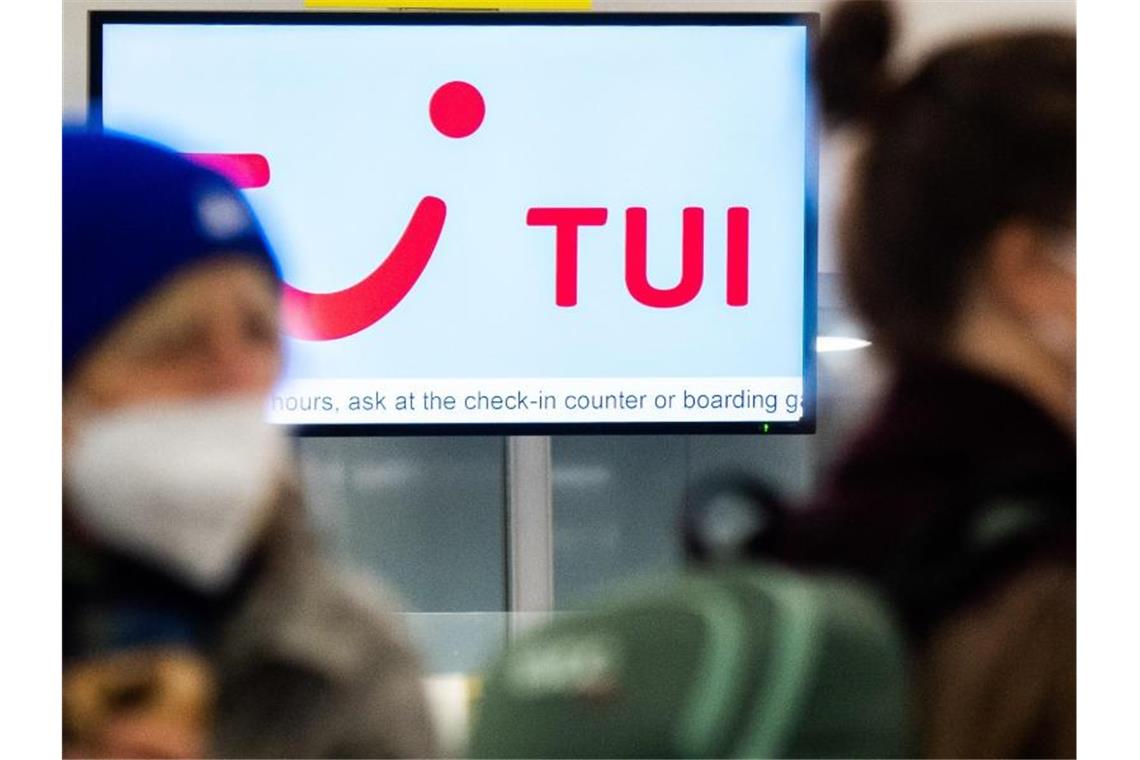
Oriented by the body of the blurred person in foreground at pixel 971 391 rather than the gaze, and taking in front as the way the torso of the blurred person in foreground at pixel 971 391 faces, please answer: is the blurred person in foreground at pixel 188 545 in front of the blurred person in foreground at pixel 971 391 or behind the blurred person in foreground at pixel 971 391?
behind

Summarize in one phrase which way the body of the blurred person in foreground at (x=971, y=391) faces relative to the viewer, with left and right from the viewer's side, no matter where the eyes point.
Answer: facing to the right of the viewer

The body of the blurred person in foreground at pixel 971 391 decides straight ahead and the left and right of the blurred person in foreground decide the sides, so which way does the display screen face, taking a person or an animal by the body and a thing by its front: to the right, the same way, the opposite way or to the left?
to the right

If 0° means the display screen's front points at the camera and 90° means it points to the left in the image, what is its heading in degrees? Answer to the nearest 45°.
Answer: approximately 0°

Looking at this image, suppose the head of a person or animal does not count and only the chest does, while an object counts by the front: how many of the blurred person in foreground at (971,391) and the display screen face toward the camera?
1

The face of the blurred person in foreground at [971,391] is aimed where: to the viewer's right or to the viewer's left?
to the viewer's right
